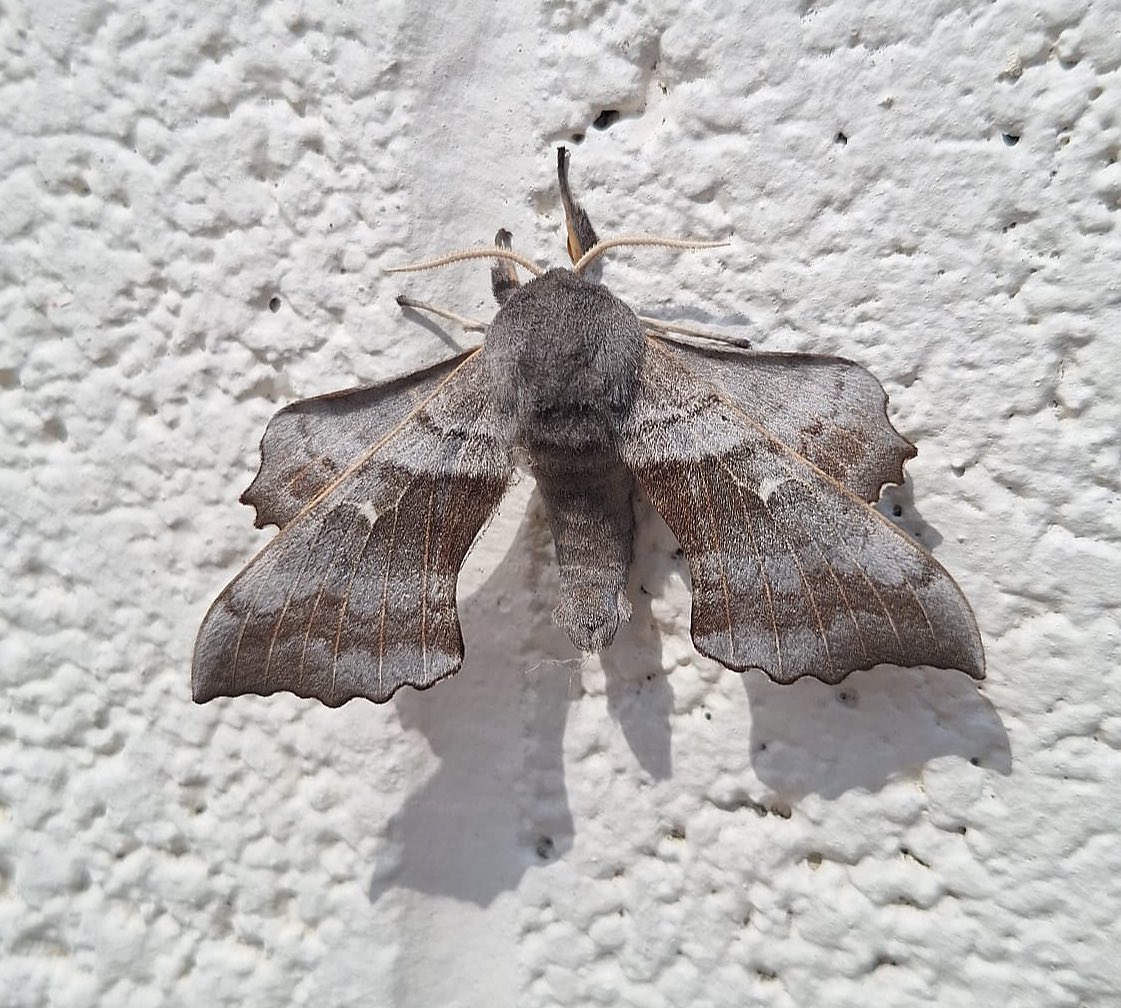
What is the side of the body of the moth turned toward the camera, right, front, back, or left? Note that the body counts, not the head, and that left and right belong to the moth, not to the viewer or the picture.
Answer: back
